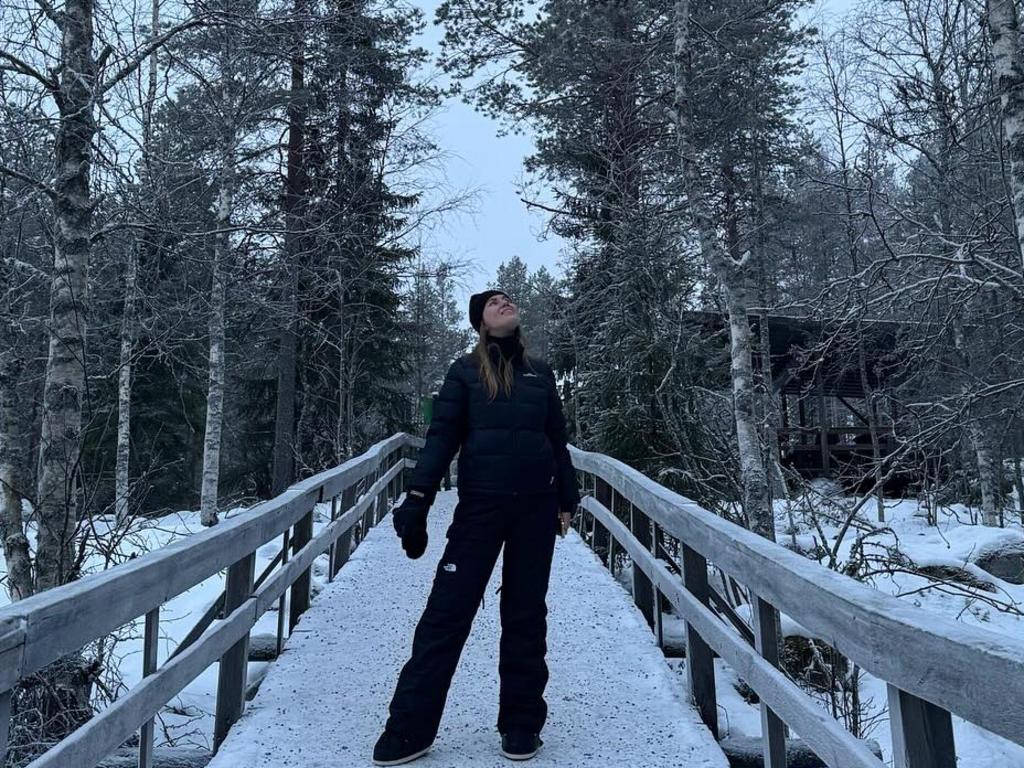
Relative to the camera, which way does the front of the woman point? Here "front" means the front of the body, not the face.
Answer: toward the camera

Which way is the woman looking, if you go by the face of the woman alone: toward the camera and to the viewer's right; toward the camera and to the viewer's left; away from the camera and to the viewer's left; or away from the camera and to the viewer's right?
toward the camera and to the viewer's right
